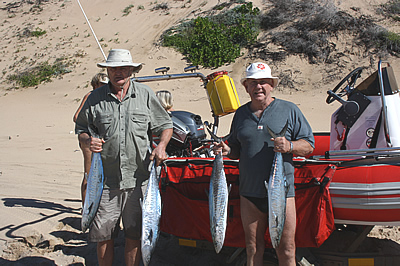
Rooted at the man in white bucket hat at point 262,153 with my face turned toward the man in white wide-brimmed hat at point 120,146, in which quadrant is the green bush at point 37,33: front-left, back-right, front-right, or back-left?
front-right

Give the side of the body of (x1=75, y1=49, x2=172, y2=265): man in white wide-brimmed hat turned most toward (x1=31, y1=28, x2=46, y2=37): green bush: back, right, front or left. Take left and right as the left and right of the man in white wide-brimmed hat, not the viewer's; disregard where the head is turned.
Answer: back

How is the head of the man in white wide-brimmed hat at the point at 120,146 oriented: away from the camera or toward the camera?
toward the camera

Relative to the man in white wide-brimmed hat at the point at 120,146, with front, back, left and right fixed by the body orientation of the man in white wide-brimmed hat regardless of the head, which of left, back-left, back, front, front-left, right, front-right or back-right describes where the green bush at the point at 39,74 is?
back

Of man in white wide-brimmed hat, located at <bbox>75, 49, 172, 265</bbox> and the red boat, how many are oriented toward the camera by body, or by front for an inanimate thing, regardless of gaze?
1

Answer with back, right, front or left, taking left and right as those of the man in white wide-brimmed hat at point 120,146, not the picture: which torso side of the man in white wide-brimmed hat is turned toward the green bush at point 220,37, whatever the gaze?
back

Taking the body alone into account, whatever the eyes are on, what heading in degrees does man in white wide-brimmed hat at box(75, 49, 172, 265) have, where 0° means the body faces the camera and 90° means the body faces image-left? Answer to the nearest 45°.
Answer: approximately 0°

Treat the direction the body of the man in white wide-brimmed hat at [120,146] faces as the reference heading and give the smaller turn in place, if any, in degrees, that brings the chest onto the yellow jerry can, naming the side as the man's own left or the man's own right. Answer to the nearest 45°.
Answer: approximately 135° to the man's own left

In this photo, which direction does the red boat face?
to the viewer's right

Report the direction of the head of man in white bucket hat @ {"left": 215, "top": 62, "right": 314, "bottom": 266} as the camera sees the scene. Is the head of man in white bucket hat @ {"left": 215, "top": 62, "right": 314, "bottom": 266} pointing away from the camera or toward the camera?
toward the camera

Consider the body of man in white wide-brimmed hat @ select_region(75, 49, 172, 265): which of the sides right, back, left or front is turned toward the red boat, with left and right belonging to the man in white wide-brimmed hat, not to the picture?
left

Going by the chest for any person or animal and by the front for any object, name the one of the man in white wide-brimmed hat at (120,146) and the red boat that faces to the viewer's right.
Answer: the red boat

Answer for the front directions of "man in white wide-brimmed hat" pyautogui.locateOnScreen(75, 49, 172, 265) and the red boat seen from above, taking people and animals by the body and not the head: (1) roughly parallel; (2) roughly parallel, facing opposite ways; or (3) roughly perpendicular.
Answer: roughly perpendicular
